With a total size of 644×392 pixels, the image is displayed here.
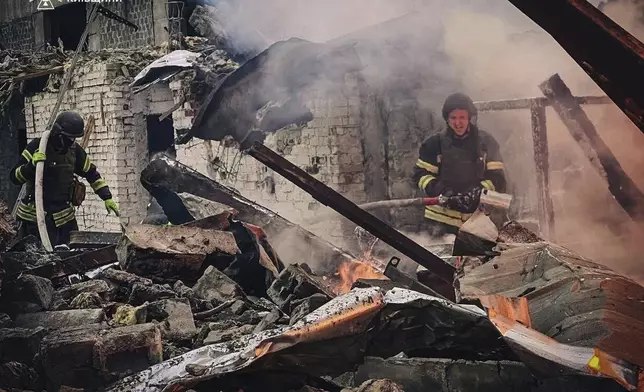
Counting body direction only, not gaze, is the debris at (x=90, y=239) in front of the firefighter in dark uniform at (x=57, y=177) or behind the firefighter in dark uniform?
in front

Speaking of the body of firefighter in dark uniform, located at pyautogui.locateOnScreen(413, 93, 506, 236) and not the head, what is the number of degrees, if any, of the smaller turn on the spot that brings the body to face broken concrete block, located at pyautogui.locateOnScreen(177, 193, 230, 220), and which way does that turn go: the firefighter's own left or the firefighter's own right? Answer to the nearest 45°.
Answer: approximately 90° to the firefighter's own right

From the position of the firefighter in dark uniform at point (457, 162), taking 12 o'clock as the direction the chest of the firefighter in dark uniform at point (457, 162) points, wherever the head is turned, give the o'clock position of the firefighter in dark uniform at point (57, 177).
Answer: the firefighter in dark uniform at point (57, 177) is roughly at 3 o'clock from the firefighter in dark uniform at point (457, 162).

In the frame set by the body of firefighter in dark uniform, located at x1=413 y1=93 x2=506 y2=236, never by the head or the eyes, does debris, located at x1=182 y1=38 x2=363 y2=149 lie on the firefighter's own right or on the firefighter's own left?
on the firefighter's own right

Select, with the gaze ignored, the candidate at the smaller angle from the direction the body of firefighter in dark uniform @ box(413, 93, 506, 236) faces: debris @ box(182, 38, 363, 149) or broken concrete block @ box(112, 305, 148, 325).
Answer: the broken concrete block

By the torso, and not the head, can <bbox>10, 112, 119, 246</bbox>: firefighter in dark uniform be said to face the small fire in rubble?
yes

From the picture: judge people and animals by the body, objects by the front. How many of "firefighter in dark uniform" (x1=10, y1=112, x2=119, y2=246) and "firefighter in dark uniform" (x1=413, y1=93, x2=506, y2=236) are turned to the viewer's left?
0

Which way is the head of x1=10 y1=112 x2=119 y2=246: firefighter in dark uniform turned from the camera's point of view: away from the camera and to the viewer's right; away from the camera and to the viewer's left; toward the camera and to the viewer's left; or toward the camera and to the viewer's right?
toward the camera and to the viewer's right

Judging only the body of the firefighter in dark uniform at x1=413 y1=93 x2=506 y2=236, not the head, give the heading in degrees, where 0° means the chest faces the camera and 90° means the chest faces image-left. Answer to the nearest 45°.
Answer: approximately 0°

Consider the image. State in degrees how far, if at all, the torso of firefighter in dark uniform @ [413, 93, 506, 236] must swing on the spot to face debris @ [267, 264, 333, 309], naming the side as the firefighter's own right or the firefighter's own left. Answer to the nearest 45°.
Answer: approximately 45° to the firefighter's own right

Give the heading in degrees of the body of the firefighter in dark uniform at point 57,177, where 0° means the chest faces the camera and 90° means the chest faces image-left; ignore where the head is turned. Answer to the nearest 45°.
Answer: approximately 315°

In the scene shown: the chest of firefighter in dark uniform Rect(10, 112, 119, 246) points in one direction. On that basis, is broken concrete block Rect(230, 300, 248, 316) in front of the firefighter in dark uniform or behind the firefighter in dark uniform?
in front

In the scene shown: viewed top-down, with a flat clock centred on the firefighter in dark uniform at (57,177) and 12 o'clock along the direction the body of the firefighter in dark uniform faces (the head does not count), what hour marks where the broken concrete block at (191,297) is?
The broken concrete block is roughly at 11 o'clock from the firefighter in dark uniform.

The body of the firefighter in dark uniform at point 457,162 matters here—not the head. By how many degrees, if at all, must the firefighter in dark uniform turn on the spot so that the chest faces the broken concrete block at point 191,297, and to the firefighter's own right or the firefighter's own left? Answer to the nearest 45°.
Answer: approximately 45° to the firefighter's own right
